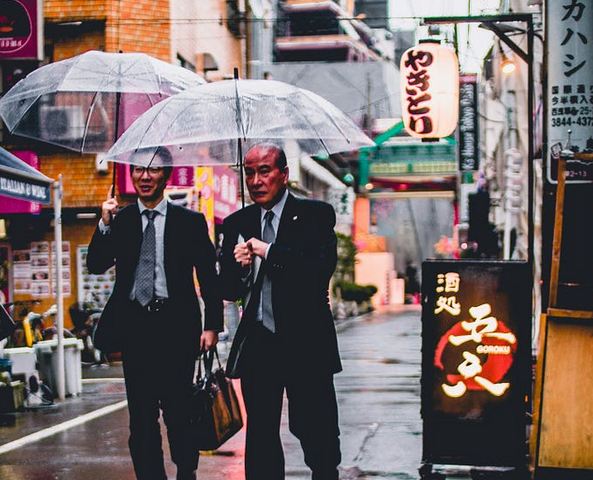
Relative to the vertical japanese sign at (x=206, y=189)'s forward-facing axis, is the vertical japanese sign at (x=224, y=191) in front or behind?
behind

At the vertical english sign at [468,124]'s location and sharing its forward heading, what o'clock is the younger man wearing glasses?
The younger man wearing glasses is roughly at 12 o'clock from the vertical english sign.

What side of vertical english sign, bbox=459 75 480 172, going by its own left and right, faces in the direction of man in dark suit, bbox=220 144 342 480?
front

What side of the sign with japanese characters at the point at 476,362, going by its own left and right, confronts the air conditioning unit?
right

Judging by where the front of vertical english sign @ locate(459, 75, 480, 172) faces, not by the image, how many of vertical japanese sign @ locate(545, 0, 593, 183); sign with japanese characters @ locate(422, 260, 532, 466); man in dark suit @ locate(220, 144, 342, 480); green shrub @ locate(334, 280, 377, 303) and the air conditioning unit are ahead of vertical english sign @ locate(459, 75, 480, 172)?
3

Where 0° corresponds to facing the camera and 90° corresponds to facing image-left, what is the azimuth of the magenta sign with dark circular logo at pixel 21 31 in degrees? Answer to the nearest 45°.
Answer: approximately 0°

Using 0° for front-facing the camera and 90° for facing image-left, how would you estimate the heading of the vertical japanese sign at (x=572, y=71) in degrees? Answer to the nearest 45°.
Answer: approximately 0°

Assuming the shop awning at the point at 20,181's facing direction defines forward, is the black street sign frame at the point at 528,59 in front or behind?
in front

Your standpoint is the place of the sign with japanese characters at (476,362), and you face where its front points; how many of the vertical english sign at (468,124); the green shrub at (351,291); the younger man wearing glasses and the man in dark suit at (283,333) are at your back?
2

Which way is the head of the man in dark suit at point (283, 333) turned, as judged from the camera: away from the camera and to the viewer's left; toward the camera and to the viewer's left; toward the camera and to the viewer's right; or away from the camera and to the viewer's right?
toward the camera and to the viewer's left
